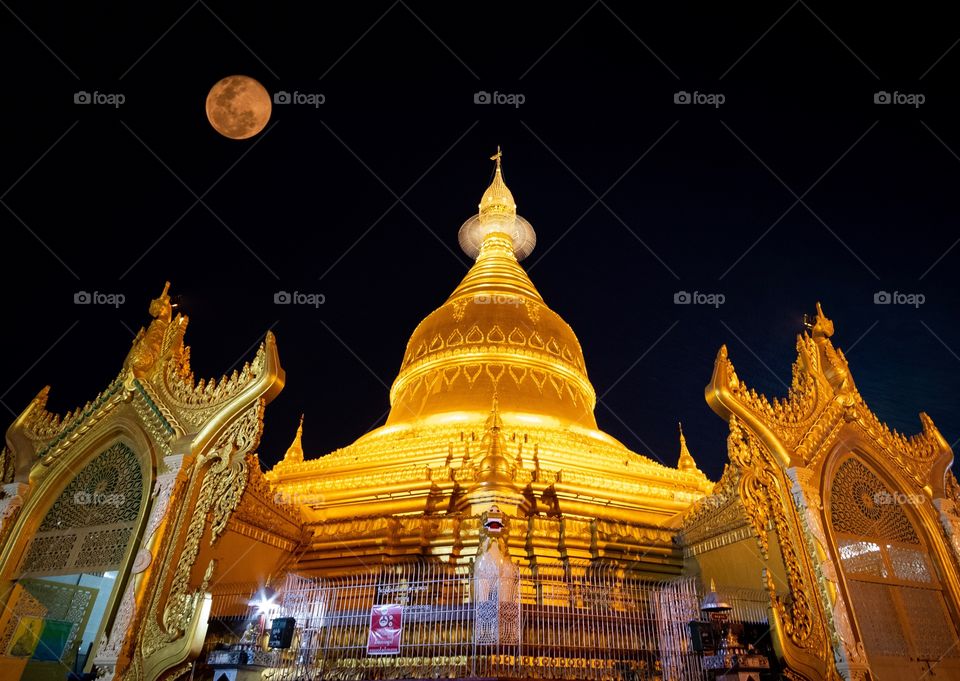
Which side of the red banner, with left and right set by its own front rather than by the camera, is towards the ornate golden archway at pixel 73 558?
right

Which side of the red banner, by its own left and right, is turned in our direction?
front

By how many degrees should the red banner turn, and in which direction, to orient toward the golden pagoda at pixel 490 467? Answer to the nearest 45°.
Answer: approximately 135° to its left

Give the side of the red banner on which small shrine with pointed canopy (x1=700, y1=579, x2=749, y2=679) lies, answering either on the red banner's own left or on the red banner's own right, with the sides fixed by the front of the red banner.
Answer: on the red banner's own left

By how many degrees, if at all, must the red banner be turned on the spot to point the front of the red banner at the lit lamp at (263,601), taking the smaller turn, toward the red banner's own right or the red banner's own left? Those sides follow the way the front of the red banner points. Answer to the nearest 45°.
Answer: approximately 135° to the red banner's own right

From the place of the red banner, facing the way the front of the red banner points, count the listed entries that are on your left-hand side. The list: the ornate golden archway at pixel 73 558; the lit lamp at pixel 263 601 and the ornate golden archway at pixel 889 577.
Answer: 1

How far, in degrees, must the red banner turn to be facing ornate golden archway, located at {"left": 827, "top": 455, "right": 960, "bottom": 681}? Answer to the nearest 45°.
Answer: approximately 90° to its left
